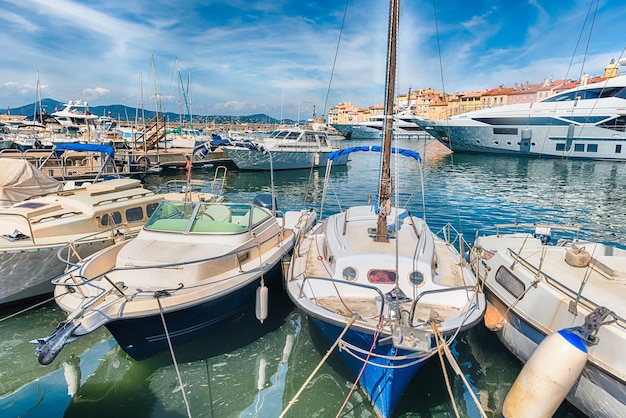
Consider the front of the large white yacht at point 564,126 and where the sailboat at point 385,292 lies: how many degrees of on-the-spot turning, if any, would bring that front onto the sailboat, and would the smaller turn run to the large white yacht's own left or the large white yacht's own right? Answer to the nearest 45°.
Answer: approximately 90° to the large white yacht's own left

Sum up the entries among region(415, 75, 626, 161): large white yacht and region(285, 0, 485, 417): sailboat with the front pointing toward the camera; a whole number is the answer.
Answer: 1

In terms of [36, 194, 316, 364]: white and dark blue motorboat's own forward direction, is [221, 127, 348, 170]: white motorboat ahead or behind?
behind

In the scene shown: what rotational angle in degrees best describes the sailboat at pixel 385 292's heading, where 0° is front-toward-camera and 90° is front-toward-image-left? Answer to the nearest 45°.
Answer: approximately 0°

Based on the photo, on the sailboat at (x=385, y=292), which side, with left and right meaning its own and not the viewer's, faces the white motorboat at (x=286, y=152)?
back

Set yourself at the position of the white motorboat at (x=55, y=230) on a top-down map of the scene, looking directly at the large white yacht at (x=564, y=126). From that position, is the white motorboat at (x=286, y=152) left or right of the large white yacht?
left

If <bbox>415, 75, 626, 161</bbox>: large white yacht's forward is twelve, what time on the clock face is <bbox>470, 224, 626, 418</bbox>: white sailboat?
The white sailboat is roughly at 9 o'clock from the large white yacht.

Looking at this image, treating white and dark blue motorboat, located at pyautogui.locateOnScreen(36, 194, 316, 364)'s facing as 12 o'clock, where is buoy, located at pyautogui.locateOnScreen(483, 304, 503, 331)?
The buoy is roughly at 8 o'clock from the white and dark blue motorboat.

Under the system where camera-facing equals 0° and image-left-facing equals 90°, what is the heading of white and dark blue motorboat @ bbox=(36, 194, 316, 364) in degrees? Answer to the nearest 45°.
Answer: approximately 45°

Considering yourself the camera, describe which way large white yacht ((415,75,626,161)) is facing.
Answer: facing to the left of the viewer

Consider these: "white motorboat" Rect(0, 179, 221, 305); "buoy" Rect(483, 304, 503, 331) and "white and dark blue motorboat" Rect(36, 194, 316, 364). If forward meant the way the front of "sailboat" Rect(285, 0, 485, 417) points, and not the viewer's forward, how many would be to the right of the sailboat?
2

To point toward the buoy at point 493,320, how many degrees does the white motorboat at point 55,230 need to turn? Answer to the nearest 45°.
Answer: approximately 90° to its left

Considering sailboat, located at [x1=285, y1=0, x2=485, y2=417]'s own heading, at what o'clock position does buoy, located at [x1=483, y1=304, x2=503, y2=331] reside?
The buoy is roughly at 10 o'clock from the sailboat.

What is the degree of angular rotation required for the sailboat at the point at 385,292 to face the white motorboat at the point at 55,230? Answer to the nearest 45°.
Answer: approximately 90° to its right
